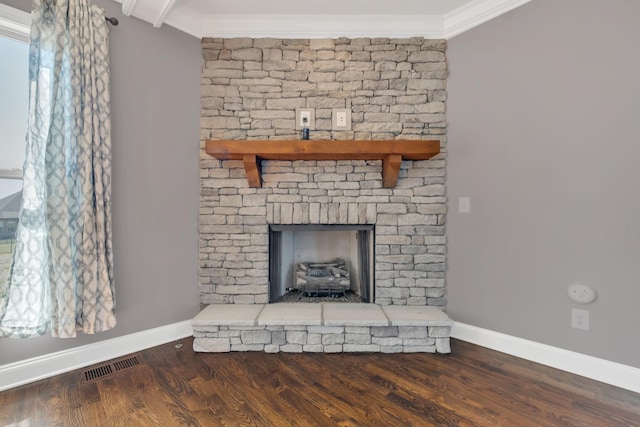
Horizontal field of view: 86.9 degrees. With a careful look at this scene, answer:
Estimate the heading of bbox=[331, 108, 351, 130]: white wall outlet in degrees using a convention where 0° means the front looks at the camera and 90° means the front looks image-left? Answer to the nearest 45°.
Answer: approximately 0°

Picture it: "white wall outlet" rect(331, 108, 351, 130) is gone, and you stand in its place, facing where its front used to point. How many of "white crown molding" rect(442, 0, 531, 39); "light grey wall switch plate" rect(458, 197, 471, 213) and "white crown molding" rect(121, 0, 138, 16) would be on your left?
2

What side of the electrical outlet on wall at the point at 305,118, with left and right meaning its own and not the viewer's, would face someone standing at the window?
right

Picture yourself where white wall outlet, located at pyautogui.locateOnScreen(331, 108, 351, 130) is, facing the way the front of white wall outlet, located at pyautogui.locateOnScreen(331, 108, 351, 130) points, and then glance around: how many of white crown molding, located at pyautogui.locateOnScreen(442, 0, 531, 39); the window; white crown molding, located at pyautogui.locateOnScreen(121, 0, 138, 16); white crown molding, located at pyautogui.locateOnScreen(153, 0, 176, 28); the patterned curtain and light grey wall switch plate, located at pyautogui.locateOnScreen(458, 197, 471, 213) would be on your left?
2

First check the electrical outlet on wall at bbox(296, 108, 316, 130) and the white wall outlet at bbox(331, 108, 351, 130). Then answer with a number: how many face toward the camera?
2

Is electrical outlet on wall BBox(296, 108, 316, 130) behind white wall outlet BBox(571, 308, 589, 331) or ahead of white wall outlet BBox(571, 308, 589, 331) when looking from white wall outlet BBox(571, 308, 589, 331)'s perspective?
ahead

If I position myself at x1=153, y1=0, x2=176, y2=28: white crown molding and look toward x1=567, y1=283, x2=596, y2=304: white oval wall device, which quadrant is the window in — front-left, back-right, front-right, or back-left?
back-right
